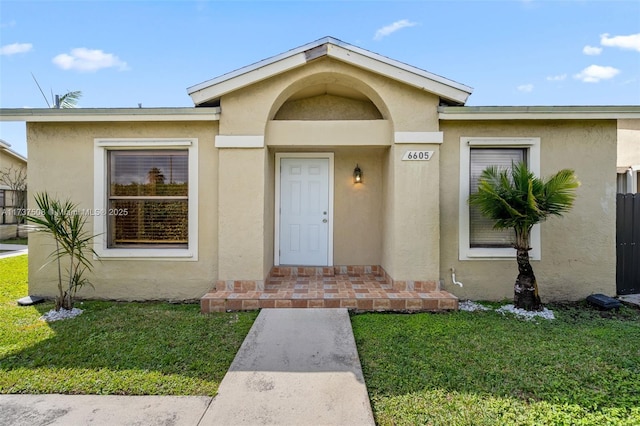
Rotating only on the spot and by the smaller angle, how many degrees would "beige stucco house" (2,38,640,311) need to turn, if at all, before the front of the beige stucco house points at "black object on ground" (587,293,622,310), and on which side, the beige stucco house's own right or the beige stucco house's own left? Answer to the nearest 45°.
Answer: approximately 90° to the beige stucco house's own left

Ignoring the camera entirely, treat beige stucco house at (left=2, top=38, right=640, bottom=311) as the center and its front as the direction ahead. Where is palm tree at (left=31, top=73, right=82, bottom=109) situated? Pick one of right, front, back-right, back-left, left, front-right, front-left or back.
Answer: back-right

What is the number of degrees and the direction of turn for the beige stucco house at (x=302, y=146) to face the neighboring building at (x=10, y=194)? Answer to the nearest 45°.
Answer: approximately 135° to its right

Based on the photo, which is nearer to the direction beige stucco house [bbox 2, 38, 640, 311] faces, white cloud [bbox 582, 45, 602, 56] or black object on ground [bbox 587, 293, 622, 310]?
the black object on ground

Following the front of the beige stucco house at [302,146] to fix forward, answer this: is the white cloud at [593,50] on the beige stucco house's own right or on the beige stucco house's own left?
on the beige stucco house's own left

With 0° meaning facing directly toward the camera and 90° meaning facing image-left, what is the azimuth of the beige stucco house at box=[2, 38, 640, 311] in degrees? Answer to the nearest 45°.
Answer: approximately 0°

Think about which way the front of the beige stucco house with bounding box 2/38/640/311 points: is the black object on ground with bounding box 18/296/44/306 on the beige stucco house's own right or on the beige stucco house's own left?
on the beige stucco house's own right

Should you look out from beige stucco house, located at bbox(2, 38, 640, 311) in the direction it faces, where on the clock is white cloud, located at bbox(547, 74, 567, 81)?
The white cloud is roughly at 8 o'clock from the beige stucco house.

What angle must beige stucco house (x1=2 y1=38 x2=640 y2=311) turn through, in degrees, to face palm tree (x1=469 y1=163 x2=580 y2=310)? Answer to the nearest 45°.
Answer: approximately 90° to its left

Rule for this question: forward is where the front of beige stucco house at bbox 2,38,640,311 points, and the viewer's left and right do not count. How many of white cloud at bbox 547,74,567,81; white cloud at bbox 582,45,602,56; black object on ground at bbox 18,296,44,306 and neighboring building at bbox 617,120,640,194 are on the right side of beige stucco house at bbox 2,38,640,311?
1

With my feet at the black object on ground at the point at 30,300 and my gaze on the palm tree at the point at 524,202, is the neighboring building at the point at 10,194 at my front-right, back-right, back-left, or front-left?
back-left
